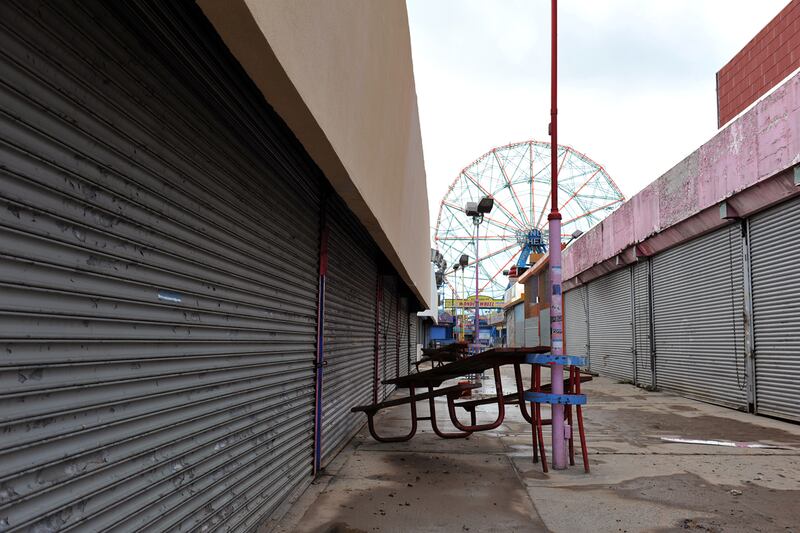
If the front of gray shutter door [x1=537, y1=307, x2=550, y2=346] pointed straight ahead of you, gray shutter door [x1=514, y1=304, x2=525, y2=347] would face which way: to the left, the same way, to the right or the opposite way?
the same way

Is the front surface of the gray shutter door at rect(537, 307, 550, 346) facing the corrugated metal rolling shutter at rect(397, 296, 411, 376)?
no

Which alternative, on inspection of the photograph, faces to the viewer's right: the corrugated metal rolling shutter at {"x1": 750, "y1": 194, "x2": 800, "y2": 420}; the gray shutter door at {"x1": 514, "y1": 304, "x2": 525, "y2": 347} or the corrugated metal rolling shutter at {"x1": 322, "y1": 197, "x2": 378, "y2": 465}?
the corrugated metal rolling shutter at {"x1": 322, "y1": 197, "x2": 378, "y2": 465}

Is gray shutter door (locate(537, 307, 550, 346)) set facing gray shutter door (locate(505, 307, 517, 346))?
no

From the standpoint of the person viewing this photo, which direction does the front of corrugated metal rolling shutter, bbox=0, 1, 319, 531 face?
facing the viewer and to the right of the viewer

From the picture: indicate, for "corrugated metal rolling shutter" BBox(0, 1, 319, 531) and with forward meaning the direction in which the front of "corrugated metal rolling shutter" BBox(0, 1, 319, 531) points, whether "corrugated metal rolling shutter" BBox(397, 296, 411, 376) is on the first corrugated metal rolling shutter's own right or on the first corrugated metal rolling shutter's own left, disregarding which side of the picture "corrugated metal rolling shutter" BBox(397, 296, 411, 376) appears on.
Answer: on the first corrugated metal rolling shutter's own left

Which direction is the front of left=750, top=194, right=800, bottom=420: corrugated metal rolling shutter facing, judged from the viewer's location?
facing the viewer and to the left of the viewer

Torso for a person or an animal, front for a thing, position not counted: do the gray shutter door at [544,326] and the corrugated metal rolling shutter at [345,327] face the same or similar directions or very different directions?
very different directions

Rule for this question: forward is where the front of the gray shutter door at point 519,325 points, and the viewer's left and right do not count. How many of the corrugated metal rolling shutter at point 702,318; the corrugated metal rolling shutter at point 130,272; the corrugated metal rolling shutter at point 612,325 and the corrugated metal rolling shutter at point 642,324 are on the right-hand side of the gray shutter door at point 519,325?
0

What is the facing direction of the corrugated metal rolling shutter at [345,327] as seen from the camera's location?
facing to the right of the viewer

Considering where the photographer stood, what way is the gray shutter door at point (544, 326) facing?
facing to the left of the viewer

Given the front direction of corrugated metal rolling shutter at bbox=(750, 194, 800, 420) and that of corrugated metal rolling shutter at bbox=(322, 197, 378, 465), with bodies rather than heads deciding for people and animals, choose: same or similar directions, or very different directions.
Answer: very different directions

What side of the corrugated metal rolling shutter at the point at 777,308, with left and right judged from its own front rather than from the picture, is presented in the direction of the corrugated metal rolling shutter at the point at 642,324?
right

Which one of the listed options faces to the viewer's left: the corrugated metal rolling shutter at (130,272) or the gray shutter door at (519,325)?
the gray shutter door

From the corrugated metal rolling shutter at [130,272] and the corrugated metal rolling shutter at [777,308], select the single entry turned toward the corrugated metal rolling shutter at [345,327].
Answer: the corrugated metal rolling shutter at [777,308]

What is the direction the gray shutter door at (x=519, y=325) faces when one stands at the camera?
facing to the left of the viewer
